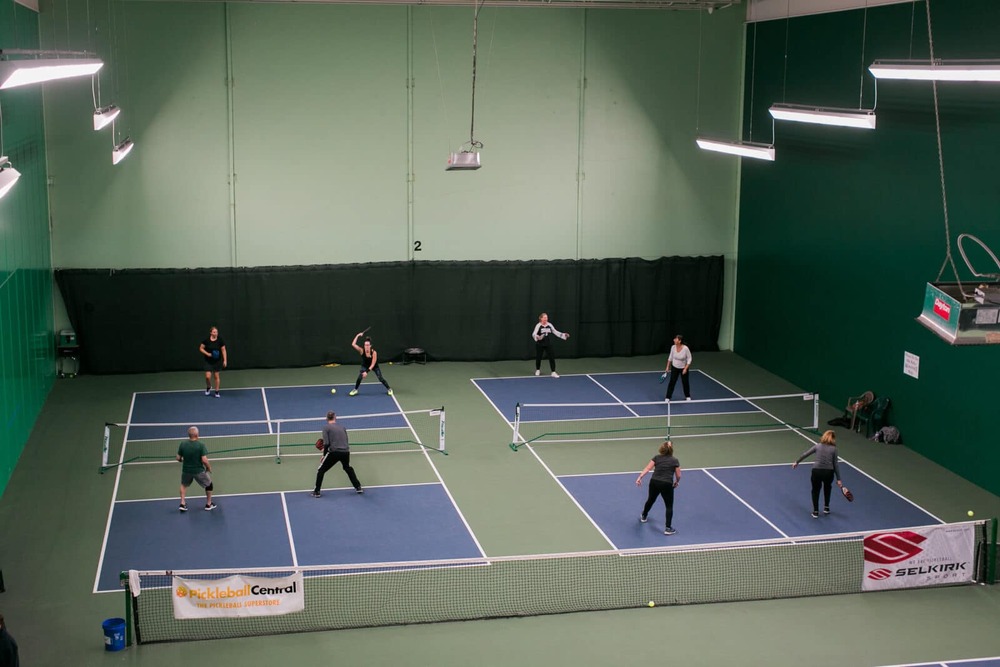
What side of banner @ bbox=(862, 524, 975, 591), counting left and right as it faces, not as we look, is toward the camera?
front

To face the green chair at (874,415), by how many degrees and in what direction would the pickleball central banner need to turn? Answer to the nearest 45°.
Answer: approximately 135° to its left

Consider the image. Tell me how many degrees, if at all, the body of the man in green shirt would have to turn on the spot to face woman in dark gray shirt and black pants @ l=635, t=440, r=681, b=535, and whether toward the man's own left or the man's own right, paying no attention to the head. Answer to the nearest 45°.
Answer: approximately 90° to the man's own right

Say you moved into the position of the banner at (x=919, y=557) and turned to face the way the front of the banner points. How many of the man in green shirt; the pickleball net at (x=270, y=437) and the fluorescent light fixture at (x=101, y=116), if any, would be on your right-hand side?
3

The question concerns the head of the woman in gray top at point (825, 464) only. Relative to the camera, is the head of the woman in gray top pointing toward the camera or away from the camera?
away from the camera

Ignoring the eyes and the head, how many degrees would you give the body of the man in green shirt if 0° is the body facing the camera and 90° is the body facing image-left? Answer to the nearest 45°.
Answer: approximately 180°

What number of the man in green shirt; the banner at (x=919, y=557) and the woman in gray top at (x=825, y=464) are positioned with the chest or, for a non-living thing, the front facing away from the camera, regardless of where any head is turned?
2

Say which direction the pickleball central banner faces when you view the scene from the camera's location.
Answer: facing the viewer

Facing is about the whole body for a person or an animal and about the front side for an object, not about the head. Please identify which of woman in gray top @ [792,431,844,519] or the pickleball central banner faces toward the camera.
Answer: the pickleball central banner

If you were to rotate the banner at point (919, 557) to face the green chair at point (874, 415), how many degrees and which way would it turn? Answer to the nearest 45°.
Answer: approximately 180°

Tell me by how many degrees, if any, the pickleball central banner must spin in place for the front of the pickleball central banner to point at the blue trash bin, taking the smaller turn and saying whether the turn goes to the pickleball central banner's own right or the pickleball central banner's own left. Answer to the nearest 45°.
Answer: approximately 90° to the pickleball central banner's own right

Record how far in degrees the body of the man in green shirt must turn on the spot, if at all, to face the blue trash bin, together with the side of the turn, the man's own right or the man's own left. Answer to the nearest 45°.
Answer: approximately 180°

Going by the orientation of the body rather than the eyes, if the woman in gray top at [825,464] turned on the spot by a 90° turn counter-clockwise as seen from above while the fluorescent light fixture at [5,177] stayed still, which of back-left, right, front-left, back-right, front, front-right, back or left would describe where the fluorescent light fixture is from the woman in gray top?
front-left

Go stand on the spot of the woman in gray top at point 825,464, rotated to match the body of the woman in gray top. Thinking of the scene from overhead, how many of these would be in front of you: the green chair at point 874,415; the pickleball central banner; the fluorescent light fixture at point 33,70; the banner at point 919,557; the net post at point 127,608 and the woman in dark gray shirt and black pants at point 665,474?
1

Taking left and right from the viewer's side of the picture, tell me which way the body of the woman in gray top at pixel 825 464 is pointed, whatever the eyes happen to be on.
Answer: facing away from the viewer
